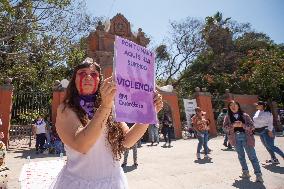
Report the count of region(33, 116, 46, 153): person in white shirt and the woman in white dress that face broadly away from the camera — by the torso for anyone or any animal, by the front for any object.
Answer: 0

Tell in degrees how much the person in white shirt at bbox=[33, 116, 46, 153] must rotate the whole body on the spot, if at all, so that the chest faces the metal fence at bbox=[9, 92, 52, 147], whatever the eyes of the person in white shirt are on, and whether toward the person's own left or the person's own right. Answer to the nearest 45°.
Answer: approximately 180°

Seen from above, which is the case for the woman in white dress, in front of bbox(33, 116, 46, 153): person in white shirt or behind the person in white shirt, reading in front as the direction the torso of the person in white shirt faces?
in front

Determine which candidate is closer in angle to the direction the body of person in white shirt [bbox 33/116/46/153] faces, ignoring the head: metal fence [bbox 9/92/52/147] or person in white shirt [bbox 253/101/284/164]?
the person in white shirt

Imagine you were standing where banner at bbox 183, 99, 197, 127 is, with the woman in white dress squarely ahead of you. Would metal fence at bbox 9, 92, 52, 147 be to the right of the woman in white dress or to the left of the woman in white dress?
right

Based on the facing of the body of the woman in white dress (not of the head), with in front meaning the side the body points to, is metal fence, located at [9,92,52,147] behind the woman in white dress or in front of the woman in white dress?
behind

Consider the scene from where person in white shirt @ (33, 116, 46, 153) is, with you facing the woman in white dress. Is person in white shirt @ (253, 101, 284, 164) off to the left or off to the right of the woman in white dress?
left

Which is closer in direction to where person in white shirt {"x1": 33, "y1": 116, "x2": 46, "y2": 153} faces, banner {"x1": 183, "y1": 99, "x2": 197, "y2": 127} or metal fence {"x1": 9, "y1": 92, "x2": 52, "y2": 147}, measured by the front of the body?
the banner

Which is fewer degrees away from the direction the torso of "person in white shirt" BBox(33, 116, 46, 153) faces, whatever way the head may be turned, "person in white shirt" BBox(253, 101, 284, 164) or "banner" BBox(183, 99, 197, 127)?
the person in white shirt

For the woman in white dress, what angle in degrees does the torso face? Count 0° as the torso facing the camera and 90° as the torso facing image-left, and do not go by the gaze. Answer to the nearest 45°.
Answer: approximately 315°

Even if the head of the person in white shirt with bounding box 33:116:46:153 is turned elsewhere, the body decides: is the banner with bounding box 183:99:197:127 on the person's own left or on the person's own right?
on the person's own left
